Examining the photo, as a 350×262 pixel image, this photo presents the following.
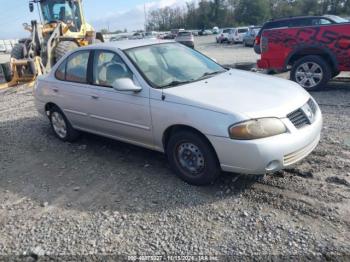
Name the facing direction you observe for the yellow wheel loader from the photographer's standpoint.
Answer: facing the viewer and to the left of the viewer

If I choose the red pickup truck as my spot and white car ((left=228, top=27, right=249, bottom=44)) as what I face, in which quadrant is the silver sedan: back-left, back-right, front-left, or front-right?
back-left

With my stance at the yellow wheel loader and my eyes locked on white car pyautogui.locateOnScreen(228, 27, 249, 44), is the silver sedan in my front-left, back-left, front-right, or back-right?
back-right

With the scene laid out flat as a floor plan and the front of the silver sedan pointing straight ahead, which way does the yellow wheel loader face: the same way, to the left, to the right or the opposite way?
to the right

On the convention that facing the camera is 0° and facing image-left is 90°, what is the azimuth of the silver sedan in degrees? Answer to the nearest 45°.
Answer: approximately 315°

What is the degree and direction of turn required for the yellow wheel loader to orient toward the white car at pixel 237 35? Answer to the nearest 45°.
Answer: approximately 180°

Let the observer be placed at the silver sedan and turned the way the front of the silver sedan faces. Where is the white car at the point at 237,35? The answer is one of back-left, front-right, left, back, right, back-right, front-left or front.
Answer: back-left

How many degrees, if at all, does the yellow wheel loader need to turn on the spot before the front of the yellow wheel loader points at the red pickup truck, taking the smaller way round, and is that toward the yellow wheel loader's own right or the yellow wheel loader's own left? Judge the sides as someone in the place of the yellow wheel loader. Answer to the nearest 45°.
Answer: approximately 90° to the yellow wheel loader's own left

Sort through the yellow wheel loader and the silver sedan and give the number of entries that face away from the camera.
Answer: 0
